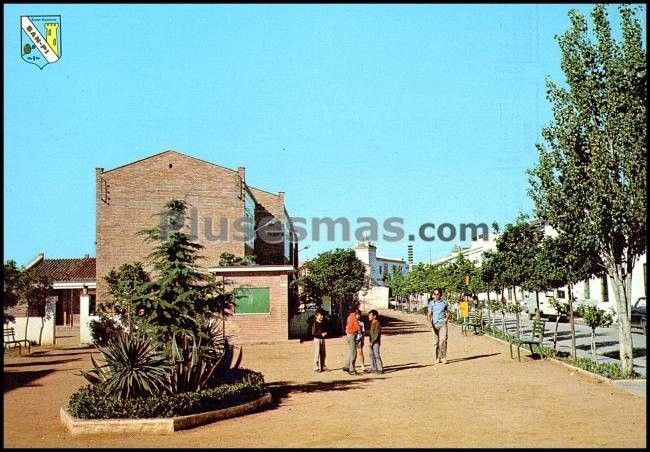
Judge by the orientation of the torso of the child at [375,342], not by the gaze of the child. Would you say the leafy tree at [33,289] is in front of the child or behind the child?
in front

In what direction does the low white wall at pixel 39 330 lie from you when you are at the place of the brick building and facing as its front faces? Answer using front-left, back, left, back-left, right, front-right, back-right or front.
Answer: back-right

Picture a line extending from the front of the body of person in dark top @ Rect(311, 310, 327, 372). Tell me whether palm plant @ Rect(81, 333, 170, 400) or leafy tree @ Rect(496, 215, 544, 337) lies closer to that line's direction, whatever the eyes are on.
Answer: the leafy tree

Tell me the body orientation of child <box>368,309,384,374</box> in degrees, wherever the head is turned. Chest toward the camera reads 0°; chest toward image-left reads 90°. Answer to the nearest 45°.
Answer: approximately 90°

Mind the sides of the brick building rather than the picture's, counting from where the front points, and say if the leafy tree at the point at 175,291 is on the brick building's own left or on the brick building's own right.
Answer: on the brick building's own right

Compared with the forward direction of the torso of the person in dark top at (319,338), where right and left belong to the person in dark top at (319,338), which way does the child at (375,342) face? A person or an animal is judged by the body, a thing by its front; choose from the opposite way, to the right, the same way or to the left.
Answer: the opposite way

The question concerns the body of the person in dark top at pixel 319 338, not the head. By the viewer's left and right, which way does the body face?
facing to the right of the viewer

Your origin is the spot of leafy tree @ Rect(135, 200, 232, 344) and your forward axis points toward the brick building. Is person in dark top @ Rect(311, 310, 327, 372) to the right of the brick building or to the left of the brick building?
right
